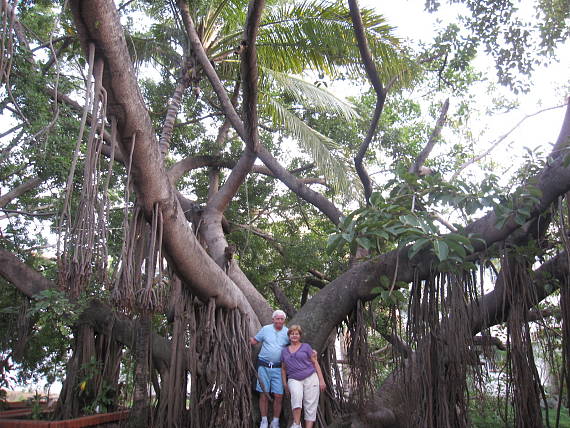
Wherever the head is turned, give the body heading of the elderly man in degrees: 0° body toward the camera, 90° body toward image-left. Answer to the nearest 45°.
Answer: approximately 0°
